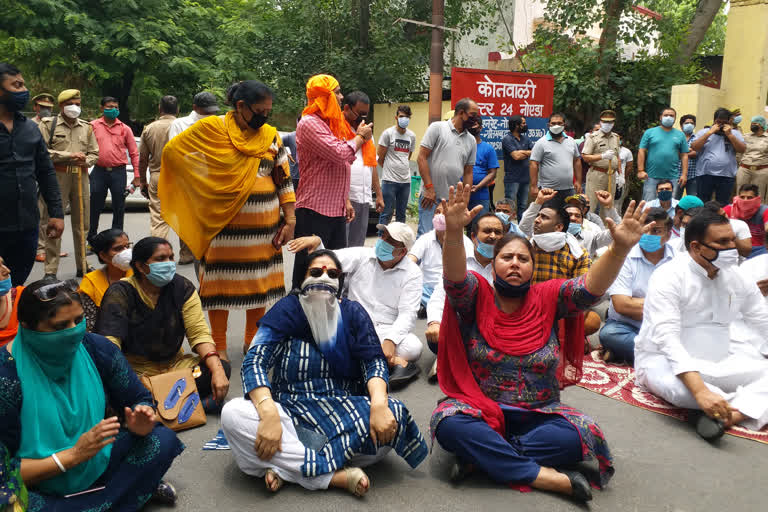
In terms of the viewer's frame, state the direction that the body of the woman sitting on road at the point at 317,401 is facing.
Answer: toward the camera

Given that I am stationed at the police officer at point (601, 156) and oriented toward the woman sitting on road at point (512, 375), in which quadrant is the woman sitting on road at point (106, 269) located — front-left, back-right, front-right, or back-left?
front-right

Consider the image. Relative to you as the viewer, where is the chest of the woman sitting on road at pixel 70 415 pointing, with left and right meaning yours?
facing the viewer and to the right of the viewer

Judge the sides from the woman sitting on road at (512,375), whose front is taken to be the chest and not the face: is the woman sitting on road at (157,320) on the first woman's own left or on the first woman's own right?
on the first woman's own right

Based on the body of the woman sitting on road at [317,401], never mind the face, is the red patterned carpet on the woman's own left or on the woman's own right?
on the woman's own left

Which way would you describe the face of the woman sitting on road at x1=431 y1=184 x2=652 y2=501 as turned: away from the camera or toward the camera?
toward the camera

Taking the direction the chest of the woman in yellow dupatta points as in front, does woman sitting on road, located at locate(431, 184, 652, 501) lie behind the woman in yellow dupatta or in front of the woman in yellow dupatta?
in front

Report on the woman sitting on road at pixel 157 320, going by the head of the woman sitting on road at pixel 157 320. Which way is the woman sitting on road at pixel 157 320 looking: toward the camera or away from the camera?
toward the camera

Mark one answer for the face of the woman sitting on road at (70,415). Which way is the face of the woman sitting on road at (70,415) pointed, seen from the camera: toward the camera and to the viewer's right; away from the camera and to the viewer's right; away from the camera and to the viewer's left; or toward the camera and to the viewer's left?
toward the camera and to the viewer's right
